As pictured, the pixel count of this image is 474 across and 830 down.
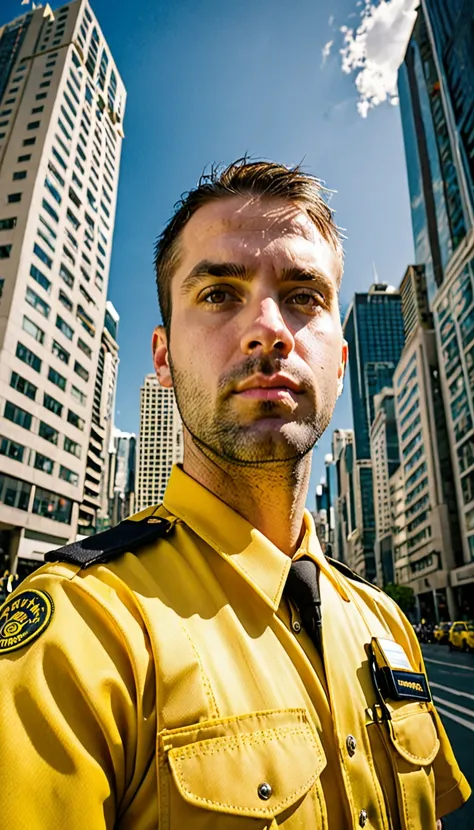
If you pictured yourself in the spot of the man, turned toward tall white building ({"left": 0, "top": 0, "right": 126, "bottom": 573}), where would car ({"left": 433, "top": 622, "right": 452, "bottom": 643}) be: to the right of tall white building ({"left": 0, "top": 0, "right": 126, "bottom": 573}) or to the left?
right

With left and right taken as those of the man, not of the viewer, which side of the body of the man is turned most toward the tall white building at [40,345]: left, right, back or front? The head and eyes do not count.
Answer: back

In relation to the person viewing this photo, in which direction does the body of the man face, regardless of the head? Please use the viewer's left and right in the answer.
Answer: facing the viewer and to the right of the viewer

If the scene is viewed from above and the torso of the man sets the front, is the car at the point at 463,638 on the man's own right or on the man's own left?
on the man's own left

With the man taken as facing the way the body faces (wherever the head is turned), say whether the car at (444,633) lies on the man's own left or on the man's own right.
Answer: on the man's own left
